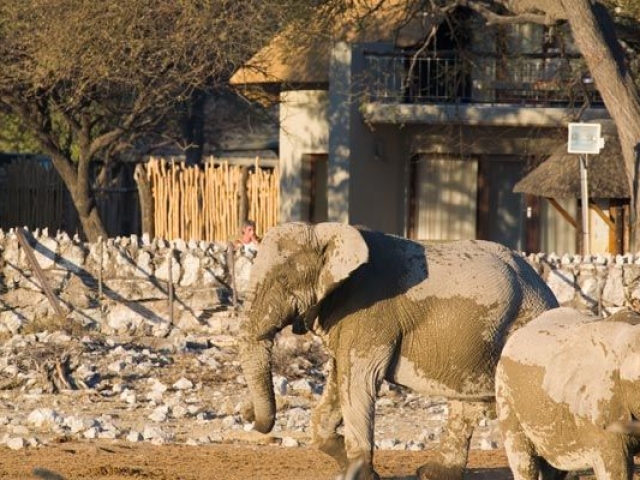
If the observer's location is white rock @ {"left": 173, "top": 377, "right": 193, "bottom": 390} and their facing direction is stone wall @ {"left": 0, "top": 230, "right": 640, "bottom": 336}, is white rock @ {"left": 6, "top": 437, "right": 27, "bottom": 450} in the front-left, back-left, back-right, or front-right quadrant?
back-left

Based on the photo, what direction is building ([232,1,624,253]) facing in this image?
toward the camera

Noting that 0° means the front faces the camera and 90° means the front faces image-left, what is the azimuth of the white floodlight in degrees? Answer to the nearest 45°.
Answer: approximately 0°

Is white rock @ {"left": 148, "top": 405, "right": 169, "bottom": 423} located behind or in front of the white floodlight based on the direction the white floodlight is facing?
in front

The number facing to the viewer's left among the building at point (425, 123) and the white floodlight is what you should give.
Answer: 0

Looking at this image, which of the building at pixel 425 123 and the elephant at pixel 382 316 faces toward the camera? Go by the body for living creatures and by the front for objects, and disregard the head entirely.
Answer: the building

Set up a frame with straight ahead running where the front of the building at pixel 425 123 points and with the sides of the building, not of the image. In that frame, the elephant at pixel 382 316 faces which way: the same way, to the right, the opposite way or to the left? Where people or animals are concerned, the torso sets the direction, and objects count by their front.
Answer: to the right

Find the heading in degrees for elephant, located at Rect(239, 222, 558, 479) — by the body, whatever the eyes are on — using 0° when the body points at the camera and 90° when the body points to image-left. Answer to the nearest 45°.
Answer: approximately 90°

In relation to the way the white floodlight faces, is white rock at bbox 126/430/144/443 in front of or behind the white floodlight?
in front

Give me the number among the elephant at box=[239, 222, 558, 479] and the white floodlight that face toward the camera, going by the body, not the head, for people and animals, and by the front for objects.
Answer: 1

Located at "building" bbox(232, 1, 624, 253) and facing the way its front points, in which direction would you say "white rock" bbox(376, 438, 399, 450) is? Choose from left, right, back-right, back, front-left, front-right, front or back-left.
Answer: front

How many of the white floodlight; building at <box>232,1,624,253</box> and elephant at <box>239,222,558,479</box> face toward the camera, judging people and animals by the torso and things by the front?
2
